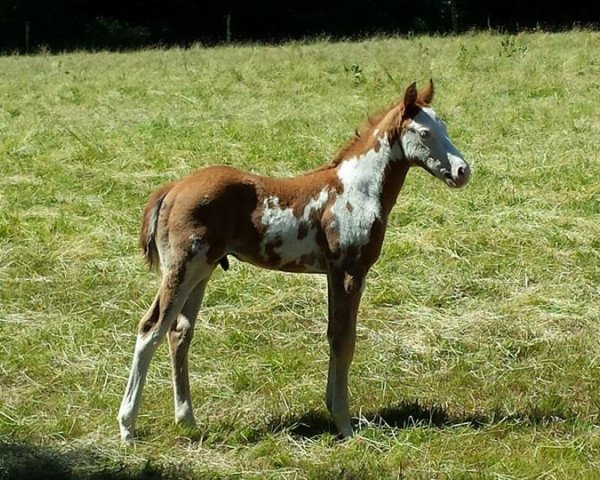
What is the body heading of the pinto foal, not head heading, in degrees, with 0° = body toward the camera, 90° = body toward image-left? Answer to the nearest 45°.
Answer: approximately 270°
